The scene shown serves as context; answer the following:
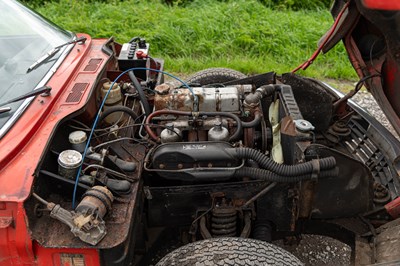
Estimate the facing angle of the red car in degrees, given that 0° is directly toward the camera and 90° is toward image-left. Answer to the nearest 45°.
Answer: approximately 270°
